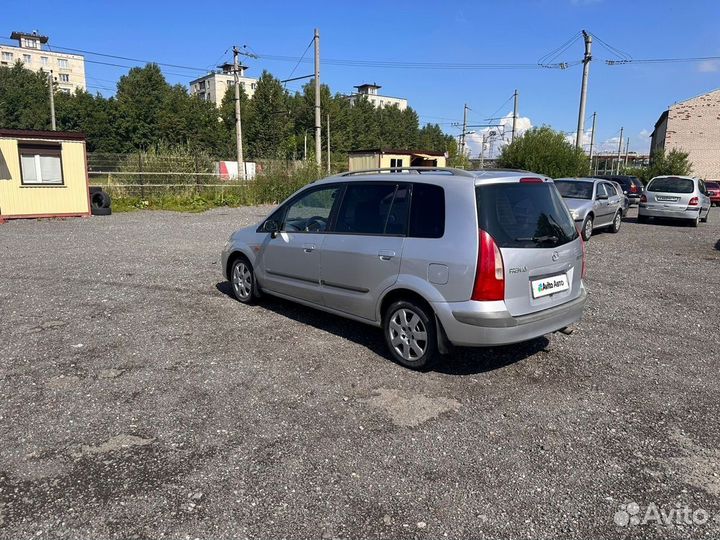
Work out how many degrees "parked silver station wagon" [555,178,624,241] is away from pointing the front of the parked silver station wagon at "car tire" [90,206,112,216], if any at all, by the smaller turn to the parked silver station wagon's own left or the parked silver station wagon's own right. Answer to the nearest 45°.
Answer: approximately 45° to the parked silver station wagon's own right

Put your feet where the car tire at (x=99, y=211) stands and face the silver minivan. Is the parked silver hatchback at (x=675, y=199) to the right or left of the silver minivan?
left

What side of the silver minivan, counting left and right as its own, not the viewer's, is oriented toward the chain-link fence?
front

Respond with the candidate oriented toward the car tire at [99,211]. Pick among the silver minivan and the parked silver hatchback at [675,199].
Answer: the silver minivan

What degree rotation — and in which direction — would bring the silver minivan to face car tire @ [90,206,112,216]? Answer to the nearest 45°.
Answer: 0° — it already faces it

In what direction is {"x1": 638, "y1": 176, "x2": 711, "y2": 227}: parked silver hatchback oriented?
away from the camera

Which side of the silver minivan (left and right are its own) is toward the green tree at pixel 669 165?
right

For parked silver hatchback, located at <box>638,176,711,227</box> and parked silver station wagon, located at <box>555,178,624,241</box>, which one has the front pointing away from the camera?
parked silver hatchback, located at <box>638,176,711,227</box>

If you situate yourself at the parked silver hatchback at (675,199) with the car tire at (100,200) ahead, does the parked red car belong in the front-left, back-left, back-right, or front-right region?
back-right

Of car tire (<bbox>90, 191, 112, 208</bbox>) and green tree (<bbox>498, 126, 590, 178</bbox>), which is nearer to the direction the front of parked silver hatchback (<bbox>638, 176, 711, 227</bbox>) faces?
the green tree

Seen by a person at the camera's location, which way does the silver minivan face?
facing away from the viewer and to the left of the viewer
